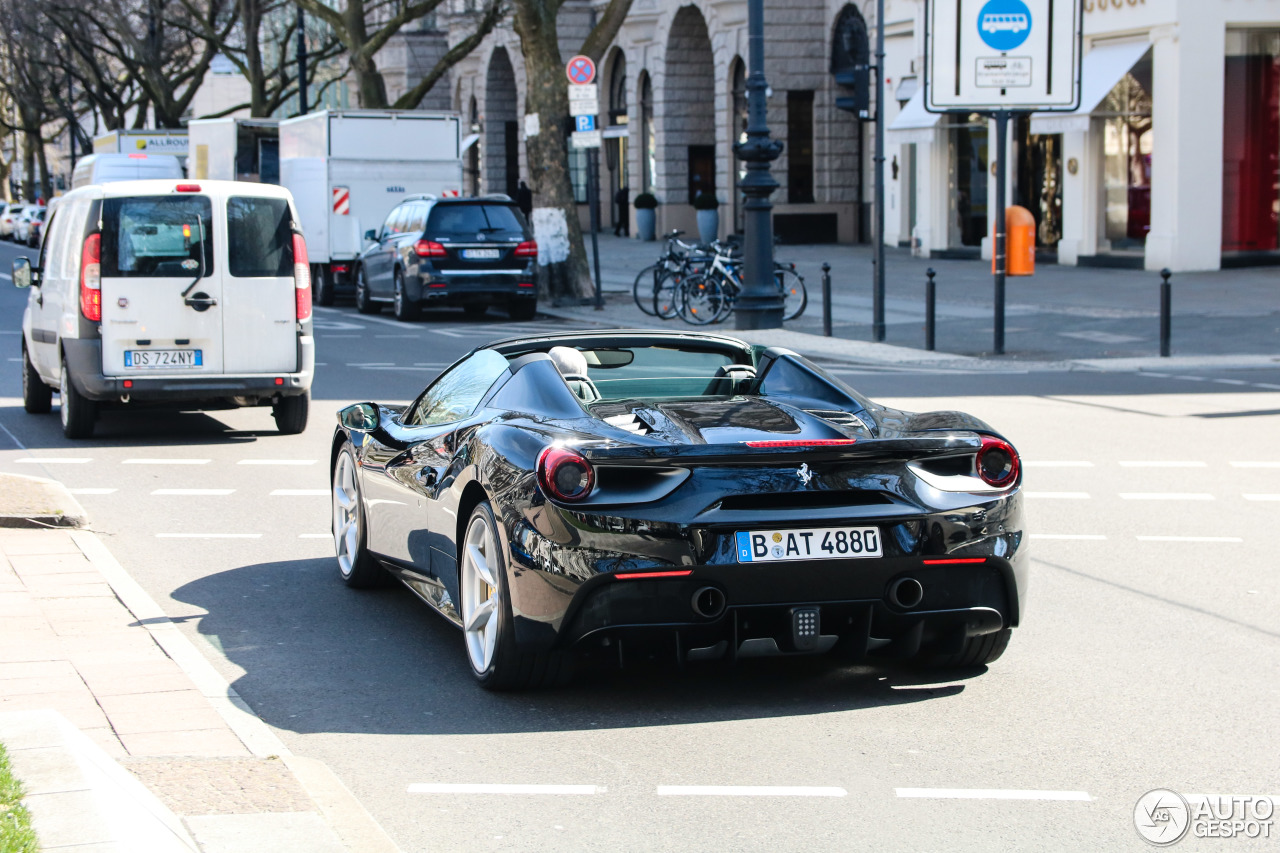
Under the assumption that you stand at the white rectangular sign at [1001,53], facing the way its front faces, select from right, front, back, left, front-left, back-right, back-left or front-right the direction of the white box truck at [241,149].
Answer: back-right

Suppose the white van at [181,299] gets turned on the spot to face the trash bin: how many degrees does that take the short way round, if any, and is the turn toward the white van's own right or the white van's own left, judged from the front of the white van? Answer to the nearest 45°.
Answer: approximately 45° to the white van's own right

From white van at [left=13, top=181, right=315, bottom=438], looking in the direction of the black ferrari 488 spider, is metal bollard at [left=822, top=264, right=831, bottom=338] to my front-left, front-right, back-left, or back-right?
back-left

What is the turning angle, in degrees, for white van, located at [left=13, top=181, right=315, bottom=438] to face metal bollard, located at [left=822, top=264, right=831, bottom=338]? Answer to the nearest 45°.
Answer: approximately 45° to its right

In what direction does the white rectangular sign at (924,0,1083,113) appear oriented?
toward the camera

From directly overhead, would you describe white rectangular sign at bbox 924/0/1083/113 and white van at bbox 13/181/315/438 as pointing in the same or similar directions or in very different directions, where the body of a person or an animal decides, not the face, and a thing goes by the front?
very different directions

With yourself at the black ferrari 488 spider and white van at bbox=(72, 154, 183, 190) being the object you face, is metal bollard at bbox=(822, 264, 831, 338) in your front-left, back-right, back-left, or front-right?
front-right

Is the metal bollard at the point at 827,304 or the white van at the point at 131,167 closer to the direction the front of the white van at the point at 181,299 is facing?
the white van

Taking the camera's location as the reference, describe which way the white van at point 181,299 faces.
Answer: facing away from the viewer

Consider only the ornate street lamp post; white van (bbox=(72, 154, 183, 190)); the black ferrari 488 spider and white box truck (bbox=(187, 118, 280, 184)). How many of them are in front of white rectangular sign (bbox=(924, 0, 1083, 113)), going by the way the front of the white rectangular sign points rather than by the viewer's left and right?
1

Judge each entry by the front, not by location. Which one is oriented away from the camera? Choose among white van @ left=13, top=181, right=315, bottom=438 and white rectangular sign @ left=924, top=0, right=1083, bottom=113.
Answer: the white van

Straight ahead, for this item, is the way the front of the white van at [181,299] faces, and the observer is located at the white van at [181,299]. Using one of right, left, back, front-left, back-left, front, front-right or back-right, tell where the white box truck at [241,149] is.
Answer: front

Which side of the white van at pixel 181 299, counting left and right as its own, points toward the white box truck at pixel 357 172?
front

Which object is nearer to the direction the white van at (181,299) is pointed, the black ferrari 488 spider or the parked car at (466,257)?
the parked car

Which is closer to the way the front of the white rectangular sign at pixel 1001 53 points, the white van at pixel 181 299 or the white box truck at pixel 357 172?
the white van

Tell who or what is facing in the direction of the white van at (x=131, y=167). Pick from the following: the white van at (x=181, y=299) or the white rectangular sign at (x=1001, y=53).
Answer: the white van at (x=181, y=299)

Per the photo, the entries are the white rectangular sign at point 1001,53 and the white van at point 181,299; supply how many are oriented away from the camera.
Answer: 1
